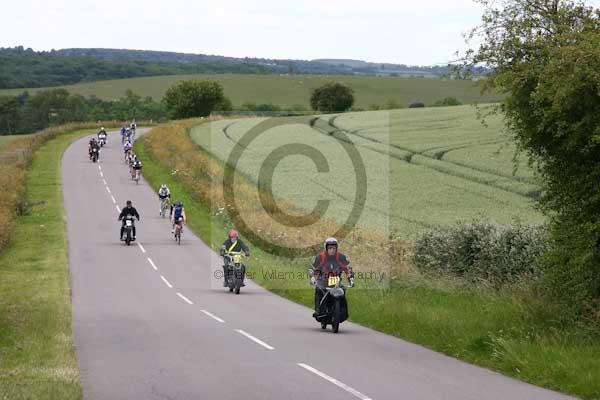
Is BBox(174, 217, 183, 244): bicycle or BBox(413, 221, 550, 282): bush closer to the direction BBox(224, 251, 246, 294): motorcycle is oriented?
the bush

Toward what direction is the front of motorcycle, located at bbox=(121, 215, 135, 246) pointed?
toward the camera

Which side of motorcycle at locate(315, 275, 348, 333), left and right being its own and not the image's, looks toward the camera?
front

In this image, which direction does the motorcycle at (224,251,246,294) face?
toward the camera

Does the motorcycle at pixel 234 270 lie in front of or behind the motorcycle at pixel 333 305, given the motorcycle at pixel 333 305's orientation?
behind

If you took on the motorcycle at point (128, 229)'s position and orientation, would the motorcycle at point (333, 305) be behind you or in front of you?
in front

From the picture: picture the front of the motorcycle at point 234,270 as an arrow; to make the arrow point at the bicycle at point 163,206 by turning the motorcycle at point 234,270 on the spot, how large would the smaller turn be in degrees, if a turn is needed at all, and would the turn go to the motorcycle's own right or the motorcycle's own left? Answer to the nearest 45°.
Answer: approximately 180°

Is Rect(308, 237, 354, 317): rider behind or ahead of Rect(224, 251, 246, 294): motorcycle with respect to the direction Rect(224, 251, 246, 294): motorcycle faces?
ahead

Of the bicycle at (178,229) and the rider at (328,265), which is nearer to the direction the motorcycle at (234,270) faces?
the rider

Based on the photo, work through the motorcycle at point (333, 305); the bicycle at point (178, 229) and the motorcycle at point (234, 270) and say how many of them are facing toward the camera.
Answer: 3

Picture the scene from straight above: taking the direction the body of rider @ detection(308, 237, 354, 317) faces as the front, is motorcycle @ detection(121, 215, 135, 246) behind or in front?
behind

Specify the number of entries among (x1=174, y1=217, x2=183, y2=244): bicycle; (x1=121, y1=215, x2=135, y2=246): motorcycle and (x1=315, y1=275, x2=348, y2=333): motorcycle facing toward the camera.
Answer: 3

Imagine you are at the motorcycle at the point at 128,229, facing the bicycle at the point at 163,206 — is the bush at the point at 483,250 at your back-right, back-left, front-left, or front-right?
back-right
